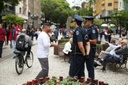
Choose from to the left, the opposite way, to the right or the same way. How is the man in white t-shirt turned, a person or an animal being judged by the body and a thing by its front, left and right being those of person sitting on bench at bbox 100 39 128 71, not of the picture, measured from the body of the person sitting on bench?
the opposite way

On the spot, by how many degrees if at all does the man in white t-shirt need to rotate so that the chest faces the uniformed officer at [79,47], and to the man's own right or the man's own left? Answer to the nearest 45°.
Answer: approximately 45° to the man's own right

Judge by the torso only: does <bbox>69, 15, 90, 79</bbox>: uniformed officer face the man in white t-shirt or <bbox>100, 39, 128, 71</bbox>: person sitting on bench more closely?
the man in white t-shirt

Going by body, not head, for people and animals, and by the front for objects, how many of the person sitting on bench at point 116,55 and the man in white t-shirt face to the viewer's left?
1

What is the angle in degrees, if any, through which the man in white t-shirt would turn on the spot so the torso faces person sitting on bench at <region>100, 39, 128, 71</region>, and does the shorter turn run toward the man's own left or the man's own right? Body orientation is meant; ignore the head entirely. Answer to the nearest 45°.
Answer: approximately 45° to the man's own left

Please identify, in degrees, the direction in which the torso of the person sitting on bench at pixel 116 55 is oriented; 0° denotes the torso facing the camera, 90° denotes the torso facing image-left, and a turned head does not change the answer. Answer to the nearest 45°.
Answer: approximately 90°

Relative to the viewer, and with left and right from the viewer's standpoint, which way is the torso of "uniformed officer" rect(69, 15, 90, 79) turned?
facing away from the viewer and to the left of the viewer

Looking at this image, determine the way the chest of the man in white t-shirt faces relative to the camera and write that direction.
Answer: to the viewer's right
